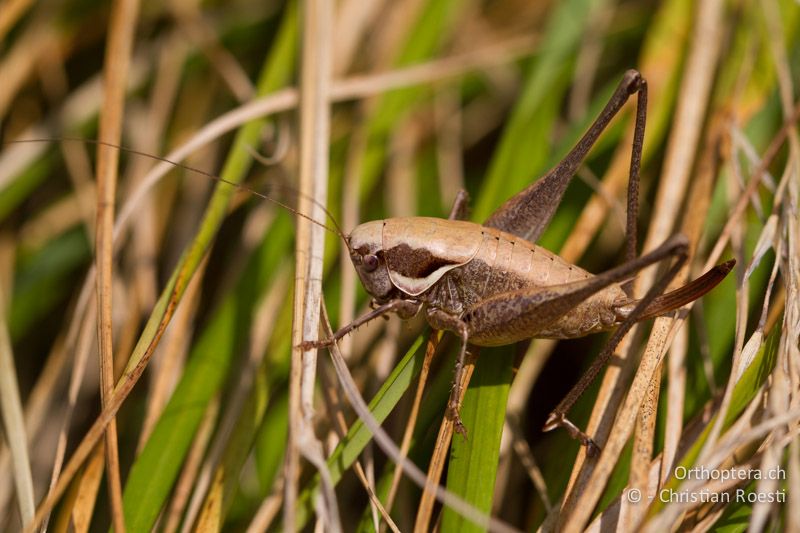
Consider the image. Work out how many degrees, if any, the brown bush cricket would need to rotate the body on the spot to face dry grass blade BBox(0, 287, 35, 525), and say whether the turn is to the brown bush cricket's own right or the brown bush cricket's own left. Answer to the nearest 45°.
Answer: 0° — it already faces it

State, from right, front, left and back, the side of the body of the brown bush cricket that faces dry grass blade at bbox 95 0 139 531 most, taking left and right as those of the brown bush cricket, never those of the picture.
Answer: front

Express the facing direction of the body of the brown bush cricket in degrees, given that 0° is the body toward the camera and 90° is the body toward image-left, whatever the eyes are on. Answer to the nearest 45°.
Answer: approximately 90°
